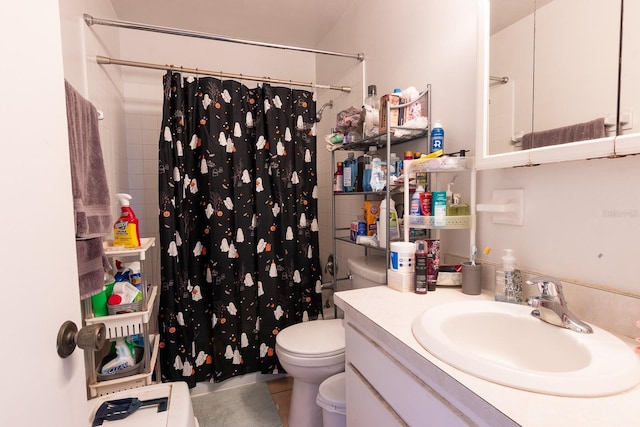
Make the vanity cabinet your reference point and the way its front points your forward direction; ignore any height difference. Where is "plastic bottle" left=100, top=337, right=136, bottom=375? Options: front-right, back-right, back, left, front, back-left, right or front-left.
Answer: front-right

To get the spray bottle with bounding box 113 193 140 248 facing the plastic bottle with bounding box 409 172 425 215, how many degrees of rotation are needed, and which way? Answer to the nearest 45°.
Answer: approximately 135° to its left

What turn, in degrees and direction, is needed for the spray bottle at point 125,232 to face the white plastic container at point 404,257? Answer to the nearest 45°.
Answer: approximately 135° to its left

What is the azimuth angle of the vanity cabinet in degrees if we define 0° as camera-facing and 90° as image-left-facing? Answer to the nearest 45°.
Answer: approximately 45°

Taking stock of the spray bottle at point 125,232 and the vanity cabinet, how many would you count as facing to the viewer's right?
0

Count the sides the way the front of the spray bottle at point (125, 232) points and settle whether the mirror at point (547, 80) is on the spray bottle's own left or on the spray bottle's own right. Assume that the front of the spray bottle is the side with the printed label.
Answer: on the spray bottle's own left

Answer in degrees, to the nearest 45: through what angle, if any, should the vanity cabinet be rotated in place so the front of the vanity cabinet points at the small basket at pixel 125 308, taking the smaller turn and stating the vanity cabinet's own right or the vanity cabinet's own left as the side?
approximately 45° to the vanity cabinet's own right

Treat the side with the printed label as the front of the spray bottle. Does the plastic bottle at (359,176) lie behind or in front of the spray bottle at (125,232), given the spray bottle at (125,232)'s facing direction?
behind

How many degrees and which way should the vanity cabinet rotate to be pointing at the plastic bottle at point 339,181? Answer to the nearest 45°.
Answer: approximately 90° to its right
